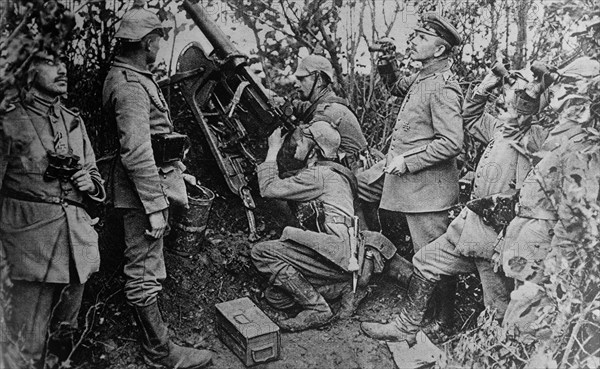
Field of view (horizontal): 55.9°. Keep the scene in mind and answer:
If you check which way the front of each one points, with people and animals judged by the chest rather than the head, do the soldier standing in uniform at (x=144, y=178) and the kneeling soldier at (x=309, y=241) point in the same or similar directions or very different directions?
very different directions

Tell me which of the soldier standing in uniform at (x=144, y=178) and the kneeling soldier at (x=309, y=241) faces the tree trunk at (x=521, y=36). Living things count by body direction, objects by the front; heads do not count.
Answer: the soldier standing in uniform

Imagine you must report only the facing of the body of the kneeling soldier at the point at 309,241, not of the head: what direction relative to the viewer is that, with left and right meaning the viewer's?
facing to the left of the viewer

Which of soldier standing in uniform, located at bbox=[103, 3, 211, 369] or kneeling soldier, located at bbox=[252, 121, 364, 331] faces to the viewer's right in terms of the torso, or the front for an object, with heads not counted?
the soldier standing in uniform

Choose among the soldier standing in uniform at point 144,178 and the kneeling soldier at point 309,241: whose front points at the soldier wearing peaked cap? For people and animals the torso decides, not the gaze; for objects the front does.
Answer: the soldier standing in uniform

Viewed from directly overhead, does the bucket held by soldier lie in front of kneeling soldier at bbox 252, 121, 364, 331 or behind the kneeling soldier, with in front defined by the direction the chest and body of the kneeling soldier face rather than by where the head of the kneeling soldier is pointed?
in front

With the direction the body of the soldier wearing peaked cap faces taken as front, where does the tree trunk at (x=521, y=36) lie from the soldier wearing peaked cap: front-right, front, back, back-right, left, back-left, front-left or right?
back-right

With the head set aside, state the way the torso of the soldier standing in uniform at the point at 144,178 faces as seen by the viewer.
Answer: to the viewer's right

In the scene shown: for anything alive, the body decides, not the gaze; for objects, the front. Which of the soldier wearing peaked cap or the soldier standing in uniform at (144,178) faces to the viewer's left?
the soldier wearing peaked cap

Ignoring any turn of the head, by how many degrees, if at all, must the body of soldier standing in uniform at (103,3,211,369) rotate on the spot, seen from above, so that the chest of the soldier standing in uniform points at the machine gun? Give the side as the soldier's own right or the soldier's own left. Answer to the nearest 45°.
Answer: approximately 45° to the soldier's own left

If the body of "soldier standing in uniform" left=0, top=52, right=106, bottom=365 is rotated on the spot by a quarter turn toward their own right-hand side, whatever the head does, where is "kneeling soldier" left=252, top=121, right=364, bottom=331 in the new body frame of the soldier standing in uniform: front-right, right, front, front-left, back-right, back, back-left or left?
back-left

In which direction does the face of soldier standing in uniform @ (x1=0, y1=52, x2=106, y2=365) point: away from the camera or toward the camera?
toward the camera

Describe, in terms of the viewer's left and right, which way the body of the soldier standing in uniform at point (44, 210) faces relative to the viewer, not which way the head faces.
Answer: facing the viewer and to the right of the viewer
